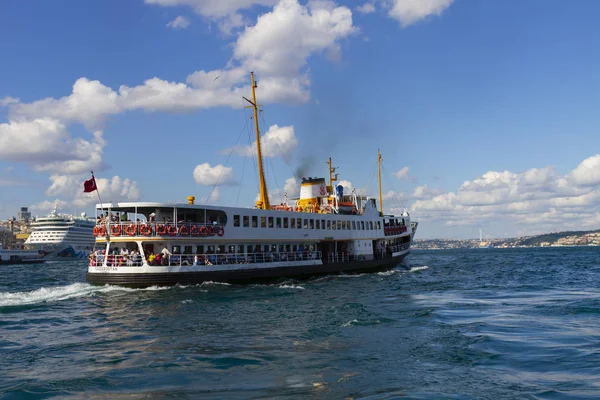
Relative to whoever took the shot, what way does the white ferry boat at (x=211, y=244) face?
facing away from the viewer and to the right of the viewer
